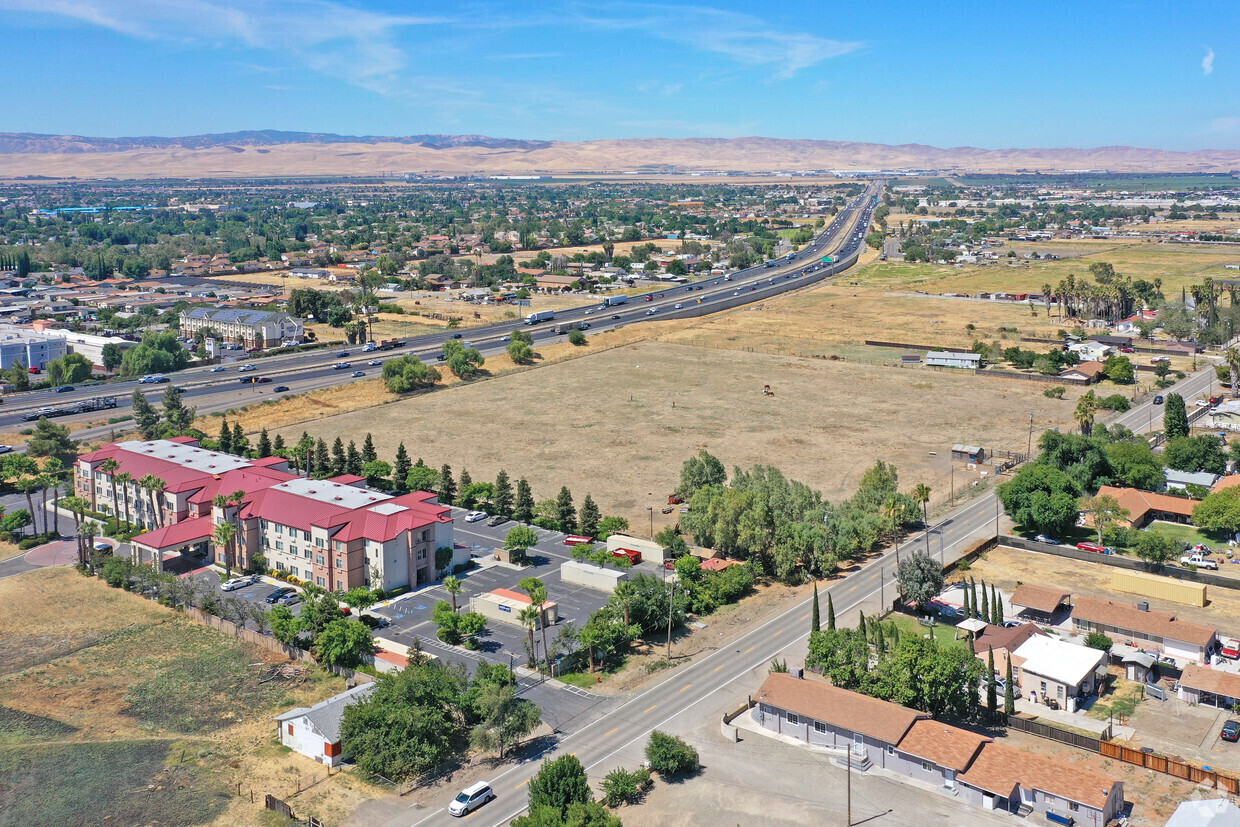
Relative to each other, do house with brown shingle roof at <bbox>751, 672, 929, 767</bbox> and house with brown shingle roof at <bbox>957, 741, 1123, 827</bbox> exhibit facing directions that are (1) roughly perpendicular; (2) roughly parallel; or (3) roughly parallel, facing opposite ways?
roughly parallel

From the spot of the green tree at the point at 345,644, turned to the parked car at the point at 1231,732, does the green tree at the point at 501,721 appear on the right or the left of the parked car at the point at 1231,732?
right

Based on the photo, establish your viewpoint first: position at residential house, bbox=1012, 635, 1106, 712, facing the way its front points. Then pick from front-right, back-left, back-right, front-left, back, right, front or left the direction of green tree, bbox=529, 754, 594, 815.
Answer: front

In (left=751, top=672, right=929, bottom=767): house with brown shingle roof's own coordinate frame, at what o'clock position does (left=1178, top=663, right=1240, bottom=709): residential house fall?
The residential house is roughly at 7 o'clock from the house with brown shingle roof.

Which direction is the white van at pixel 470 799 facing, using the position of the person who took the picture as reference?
facing the viewer and to the left of the viewer

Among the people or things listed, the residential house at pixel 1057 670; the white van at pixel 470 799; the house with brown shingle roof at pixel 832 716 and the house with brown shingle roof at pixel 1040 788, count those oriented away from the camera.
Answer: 0

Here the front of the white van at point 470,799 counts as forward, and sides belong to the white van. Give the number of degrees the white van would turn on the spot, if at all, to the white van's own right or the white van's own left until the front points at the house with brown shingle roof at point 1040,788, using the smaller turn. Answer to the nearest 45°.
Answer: approximately 135° to the white van's own left

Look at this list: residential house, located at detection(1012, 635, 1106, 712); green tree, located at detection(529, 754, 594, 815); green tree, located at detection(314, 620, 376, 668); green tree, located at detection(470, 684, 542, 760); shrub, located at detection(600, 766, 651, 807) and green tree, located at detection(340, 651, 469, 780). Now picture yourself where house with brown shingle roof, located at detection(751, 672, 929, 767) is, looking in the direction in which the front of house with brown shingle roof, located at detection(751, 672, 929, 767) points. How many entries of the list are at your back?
1

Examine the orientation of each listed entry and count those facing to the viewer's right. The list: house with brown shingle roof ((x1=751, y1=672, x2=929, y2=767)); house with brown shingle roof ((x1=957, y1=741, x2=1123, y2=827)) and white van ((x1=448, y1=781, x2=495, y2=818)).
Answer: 0

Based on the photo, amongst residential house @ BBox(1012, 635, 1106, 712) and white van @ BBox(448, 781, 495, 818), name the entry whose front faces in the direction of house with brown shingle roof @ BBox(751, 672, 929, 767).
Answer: the residential house

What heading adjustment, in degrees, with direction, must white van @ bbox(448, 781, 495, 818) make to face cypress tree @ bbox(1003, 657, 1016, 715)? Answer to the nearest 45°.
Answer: approximately 135° to its left
